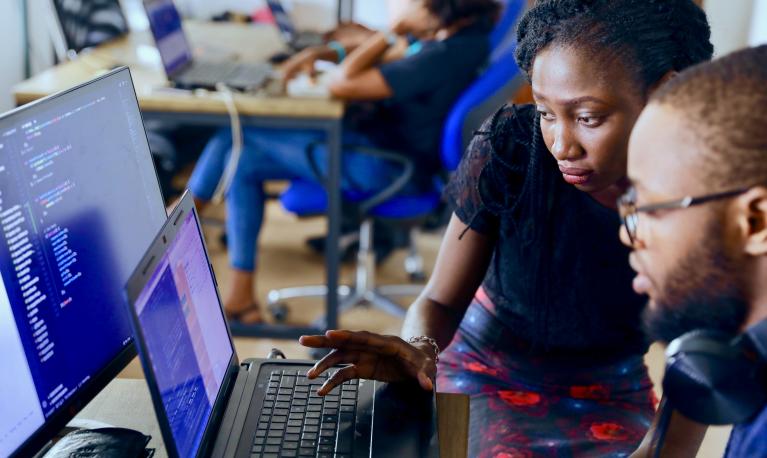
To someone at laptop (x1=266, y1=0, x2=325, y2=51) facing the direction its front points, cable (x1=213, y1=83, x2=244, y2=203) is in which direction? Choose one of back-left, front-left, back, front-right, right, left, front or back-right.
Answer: right

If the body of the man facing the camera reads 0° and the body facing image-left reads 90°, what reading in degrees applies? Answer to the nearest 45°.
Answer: approximately 90°

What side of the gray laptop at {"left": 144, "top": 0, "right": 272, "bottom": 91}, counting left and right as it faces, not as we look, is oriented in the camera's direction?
right

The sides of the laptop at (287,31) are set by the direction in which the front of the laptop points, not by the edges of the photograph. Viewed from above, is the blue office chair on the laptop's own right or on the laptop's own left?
on the laptop's own right

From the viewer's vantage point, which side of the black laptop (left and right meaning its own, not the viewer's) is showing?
right

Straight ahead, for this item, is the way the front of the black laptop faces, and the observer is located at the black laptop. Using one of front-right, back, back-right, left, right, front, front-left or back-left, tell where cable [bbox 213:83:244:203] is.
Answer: left

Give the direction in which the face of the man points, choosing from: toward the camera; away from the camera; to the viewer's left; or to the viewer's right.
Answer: to the viewer's left

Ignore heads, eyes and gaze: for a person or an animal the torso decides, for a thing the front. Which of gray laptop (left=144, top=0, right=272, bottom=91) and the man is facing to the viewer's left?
the man

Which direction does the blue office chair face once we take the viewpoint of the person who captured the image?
facing to the left of the viewer

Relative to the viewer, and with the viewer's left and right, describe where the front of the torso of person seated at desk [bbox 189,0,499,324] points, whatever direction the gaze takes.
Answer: facing to the left of the viewer

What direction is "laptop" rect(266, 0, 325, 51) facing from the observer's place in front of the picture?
facing to the right of the viewer
